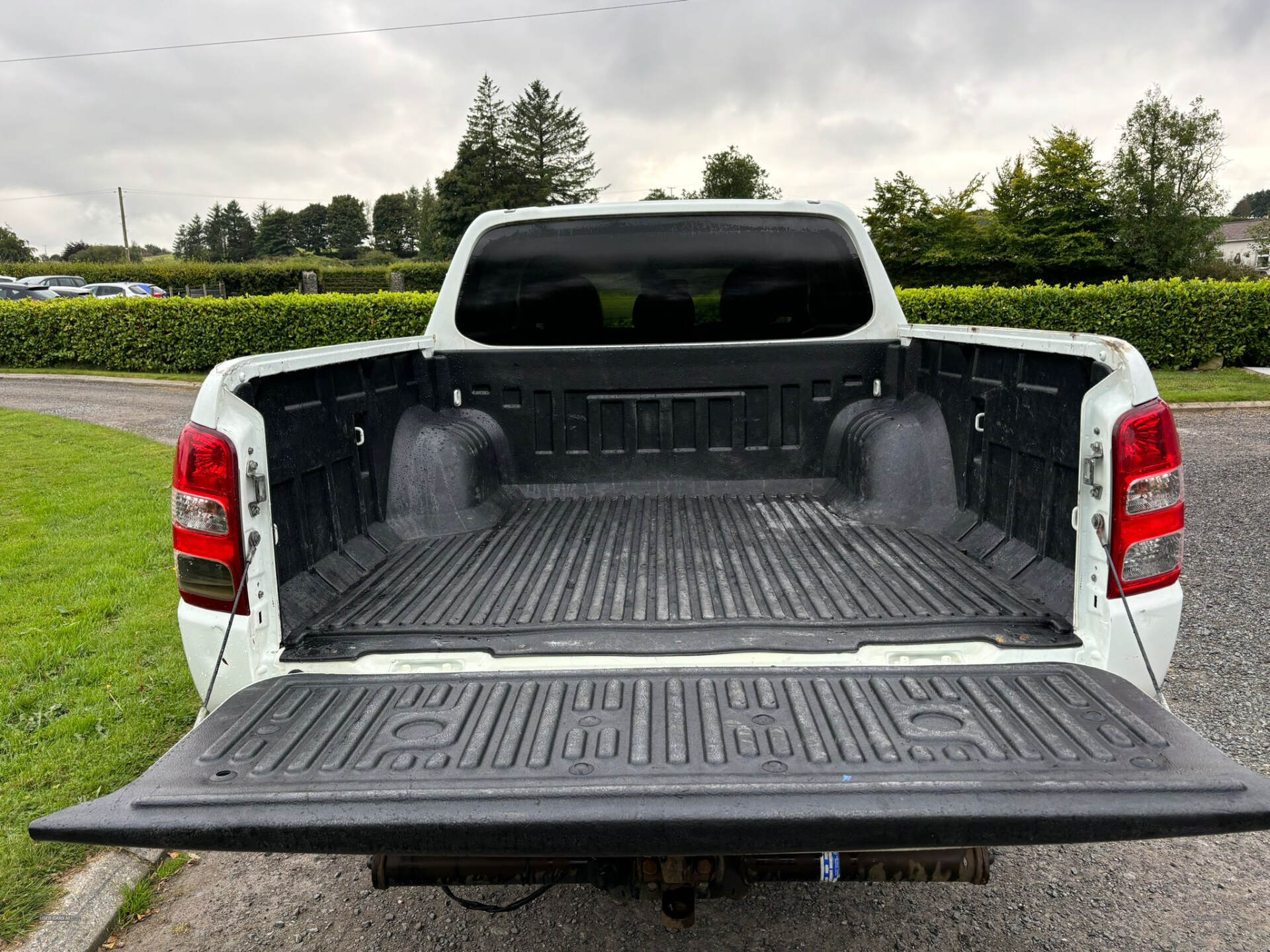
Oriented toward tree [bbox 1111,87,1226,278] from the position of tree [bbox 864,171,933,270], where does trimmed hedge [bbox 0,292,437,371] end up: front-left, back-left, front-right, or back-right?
back-right

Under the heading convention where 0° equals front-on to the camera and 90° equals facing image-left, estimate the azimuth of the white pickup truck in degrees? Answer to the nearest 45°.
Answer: approximately 180°

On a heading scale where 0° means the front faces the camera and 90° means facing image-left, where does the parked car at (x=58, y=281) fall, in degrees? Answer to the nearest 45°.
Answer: approximately 90°

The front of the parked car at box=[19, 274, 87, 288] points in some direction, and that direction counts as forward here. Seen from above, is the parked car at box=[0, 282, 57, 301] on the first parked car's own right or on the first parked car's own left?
on the first parked car's own left
